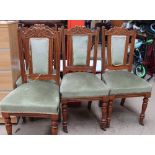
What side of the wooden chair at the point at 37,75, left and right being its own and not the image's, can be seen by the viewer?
front

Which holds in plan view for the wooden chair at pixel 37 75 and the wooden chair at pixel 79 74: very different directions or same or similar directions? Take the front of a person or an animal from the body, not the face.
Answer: same or similar directions

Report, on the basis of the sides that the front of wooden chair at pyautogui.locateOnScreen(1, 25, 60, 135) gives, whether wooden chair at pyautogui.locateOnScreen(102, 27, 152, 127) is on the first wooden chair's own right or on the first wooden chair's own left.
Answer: on the first wooden chair's own left

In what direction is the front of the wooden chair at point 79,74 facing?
toward the camera

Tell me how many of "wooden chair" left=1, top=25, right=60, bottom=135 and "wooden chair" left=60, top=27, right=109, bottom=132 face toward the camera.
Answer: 2
